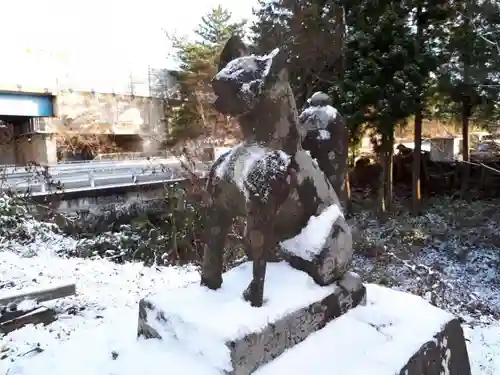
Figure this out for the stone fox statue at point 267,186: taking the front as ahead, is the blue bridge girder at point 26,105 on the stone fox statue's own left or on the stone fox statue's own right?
on the stone fox statue's own right

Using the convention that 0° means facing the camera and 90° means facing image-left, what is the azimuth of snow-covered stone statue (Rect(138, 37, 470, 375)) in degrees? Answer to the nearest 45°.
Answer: approximately 45°

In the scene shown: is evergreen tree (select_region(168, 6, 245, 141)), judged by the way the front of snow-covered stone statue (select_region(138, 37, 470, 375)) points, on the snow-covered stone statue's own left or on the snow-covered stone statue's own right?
on the snow-covered stone statue's own right

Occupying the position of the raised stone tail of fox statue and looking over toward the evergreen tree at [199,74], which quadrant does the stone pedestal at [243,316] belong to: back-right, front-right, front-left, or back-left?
back-left

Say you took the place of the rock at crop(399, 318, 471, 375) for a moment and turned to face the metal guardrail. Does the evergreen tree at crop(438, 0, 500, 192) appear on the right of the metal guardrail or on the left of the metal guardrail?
right
